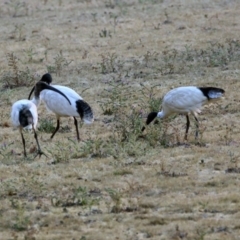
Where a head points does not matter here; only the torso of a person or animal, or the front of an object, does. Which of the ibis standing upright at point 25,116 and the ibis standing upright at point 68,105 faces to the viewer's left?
the ibis standing upright at point 68,105

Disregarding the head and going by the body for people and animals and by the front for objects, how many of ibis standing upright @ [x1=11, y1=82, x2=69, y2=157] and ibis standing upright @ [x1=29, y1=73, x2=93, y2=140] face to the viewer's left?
1

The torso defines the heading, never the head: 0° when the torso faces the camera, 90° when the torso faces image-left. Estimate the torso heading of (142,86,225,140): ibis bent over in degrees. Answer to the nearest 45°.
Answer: approximately 90°

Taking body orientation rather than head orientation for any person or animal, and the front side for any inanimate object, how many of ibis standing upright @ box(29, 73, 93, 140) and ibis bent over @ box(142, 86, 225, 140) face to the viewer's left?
2

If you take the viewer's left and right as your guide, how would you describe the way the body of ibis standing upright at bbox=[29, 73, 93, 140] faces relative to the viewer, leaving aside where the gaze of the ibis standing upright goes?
facing to the left of the viewer

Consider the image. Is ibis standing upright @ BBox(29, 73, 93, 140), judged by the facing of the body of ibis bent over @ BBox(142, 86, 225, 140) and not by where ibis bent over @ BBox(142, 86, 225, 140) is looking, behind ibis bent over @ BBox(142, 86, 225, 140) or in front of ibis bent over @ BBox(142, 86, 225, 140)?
in front

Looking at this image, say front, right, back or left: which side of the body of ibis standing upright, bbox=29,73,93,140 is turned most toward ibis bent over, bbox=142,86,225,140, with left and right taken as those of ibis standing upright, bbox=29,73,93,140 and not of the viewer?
back

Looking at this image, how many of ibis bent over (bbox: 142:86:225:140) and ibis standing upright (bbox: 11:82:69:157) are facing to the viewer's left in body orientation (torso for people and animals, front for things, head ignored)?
1
